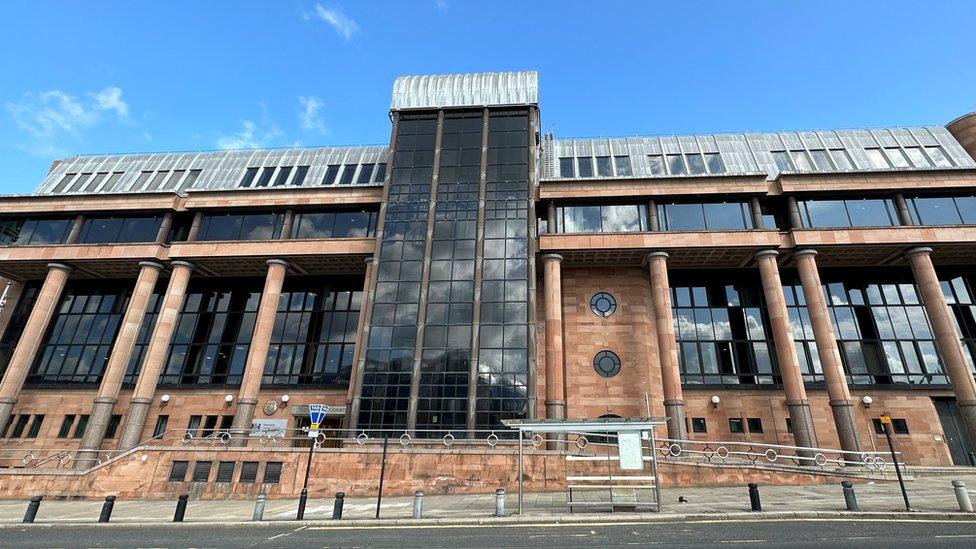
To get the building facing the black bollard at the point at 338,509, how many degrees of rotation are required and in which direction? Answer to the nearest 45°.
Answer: approximately 45° to its right

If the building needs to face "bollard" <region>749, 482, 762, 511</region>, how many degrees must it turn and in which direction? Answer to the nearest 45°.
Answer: approximately 45° to its left

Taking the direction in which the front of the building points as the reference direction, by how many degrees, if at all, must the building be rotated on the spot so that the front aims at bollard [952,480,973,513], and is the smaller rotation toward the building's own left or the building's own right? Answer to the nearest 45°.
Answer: approximately 45° to the building's own left

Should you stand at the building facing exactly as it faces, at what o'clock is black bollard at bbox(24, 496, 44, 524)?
The black bollard is roughly at 2 o'clock from the building.

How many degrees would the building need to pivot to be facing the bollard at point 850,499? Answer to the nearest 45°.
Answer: approximately 45° to its left

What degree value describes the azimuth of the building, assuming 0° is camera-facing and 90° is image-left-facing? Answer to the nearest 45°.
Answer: approximately 0°
